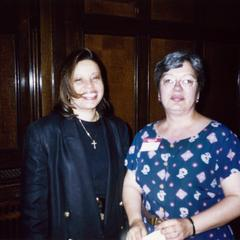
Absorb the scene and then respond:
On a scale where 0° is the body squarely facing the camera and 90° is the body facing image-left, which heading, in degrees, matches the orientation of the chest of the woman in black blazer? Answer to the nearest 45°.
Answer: approximately 315°
